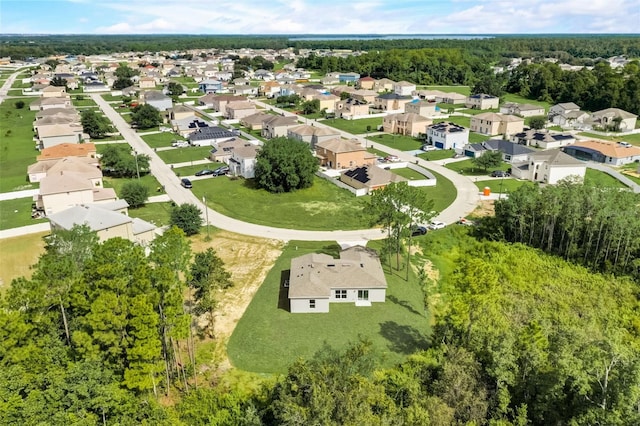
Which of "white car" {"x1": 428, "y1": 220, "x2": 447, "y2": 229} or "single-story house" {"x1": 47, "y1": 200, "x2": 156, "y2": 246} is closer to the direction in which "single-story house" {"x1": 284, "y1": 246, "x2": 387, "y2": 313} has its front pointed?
the white car

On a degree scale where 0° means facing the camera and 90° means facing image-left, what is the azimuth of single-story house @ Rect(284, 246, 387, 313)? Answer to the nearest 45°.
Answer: approximately 180°

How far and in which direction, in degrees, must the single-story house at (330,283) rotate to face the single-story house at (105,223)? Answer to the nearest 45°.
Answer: approximately 90° to its left

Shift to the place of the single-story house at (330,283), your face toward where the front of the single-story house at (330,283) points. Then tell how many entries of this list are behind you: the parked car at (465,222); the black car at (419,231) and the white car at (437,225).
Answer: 0

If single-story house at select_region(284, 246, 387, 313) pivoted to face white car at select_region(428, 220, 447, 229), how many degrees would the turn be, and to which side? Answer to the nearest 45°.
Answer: approximately 45° to its right

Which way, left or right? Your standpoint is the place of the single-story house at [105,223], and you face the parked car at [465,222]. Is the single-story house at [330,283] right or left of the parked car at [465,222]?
right

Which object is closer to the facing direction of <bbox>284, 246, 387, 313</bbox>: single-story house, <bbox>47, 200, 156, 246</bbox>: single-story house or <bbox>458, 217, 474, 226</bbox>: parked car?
the parked car

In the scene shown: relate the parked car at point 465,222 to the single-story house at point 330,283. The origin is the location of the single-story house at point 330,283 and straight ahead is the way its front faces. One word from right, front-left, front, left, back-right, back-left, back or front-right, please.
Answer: front-right

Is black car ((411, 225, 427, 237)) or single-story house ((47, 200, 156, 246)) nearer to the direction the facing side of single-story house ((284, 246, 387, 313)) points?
the black car
